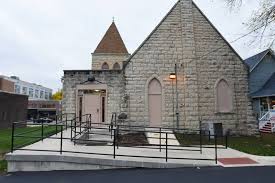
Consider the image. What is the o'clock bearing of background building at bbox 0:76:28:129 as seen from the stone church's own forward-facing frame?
The background building is roughly at 4 o'clock from the stone church.

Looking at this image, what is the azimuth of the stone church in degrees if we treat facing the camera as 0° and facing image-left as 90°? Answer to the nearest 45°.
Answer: approximately 0°
